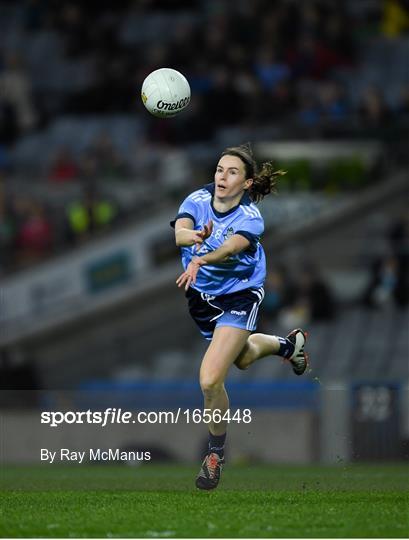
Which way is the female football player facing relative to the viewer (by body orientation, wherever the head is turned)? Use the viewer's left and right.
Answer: facing the viewer and to the left of the viewer
